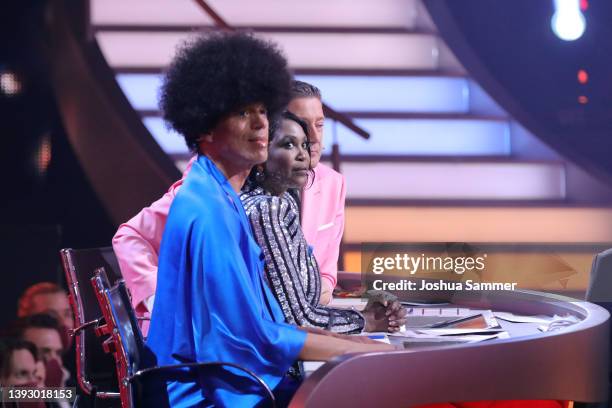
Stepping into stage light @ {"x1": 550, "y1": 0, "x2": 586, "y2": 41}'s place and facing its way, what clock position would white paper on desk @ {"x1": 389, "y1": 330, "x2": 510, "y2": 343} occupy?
The white paper on desk is roughly at 12 o'clock from the stage light.

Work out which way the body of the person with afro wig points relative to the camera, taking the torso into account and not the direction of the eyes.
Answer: to the viewer's right

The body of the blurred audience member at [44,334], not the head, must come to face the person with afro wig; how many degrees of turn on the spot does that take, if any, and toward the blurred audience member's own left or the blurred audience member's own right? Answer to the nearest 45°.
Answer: approximately 45° to the blurred audience member's own right

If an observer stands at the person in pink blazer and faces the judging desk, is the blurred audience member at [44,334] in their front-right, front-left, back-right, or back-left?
back-right

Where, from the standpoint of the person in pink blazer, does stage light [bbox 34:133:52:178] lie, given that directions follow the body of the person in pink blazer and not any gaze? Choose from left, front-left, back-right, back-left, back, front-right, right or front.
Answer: back

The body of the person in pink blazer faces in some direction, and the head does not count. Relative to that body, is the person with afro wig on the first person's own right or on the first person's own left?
on the first person's own right

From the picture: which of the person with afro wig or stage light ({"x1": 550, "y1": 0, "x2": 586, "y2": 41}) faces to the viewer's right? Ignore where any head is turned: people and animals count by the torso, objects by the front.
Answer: the person with afro wig

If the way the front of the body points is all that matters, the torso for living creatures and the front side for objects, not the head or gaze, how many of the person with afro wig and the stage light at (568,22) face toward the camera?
1
